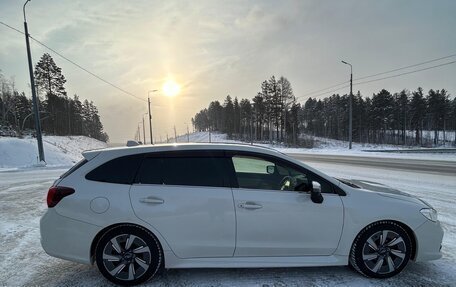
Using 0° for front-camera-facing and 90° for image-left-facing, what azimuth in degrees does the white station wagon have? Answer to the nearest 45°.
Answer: approximately 270°
